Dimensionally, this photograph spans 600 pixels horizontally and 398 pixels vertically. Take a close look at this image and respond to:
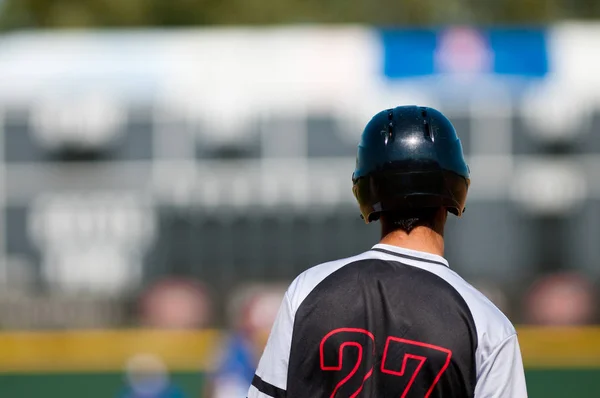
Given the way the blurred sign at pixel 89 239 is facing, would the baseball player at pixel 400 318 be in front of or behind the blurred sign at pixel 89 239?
in front

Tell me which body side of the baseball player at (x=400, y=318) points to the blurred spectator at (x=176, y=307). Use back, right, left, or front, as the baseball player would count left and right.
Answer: front

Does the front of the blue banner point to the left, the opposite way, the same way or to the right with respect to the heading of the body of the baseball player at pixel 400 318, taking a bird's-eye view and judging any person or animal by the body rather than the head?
the opposite way

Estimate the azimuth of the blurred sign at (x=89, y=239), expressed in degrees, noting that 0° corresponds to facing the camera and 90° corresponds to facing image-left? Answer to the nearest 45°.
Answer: approximately 0°

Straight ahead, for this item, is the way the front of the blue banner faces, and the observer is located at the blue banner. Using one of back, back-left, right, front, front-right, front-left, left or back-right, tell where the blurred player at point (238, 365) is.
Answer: front

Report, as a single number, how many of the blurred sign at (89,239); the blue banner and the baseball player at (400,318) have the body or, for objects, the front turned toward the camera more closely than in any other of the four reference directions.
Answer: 2

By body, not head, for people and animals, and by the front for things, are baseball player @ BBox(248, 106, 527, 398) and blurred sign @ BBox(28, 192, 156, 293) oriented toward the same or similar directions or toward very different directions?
very different directions

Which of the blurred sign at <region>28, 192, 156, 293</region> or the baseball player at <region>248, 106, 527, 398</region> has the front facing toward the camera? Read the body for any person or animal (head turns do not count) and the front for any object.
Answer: the blurred sign

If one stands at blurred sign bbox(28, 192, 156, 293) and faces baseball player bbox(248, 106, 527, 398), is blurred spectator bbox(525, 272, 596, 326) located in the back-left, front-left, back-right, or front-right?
front-left

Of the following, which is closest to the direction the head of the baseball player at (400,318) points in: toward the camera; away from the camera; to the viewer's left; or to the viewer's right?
away from the camera

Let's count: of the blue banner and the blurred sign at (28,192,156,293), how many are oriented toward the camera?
2

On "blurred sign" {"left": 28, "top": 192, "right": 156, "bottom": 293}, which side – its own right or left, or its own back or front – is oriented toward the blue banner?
left

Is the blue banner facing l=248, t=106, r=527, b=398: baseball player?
yes

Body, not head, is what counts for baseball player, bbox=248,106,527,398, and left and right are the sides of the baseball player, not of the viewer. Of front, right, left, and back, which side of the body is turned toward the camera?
back

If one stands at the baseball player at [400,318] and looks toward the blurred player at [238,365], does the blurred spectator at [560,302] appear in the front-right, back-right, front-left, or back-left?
front-right

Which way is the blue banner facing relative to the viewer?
toward the camera

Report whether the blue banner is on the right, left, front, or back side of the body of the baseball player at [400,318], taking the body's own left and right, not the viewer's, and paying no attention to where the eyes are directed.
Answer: front
